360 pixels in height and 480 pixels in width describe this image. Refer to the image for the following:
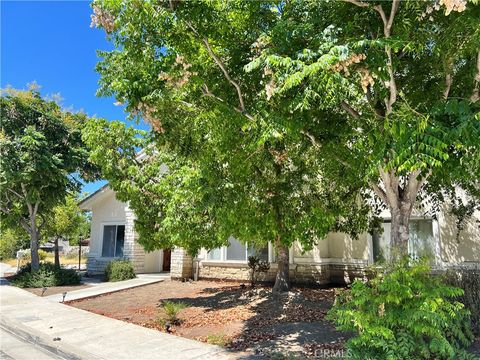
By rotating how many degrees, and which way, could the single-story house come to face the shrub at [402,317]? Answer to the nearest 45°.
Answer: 0° — it already faces it

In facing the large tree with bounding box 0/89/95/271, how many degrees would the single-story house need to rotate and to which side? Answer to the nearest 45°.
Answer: approximately 90° to its right

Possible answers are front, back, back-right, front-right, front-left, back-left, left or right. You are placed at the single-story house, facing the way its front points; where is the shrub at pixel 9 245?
back-right

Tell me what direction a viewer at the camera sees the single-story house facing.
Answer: facing the viewer

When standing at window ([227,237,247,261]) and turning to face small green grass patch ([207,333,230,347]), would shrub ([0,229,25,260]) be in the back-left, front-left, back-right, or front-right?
back-right

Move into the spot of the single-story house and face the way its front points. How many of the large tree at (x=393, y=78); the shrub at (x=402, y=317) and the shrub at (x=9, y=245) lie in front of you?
2

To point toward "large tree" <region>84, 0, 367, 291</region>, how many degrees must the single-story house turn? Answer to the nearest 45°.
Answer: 0° — it already faces it

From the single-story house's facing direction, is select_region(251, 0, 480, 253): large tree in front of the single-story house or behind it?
in front

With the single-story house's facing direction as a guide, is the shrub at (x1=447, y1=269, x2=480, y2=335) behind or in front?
in front
